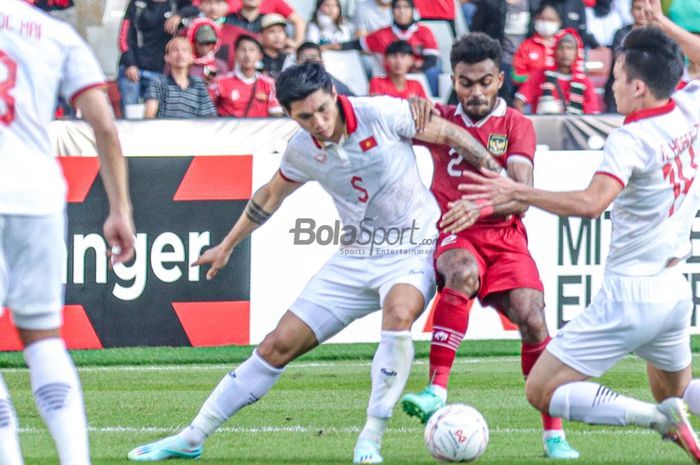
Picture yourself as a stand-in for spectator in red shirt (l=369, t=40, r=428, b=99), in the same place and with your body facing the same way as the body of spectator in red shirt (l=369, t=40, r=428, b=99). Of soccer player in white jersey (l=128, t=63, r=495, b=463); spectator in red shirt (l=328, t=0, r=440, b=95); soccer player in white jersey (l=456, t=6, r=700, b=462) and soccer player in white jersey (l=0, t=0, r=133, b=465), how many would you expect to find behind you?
1

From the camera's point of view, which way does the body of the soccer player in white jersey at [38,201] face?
away from the camera

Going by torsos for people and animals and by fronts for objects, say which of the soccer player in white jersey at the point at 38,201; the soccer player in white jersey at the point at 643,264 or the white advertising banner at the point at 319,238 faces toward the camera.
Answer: the white advertising banner

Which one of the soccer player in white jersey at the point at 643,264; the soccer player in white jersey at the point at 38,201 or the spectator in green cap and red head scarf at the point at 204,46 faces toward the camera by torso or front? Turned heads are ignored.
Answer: the spectator in green cap and red head scarf

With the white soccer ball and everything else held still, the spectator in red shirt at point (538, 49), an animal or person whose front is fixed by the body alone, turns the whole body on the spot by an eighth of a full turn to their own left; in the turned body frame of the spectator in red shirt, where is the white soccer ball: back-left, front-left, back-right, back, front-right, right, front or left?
front-right

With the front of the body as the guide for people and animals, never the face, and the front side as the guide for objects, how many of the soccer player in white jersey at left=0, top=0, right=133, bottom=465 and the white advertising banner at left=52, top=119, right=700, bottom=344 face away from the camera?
1

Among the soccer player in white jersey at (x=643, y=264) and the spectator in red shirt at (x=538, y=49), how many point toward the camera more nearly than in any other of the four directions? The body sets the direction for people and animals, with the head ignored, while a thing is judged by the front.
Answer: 1

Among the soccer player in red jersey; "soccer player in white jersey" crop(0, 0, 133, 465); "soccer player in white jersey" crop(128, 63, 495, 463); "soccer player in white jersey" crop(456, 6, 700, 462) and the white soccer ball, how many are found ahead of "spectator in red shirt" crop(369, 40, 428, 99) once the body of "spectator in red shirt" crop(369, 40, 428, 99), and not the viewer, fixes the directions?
5

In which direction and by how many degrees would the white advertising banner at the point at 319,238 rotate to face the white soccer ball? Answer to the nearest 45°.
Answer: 0° — it already faces it

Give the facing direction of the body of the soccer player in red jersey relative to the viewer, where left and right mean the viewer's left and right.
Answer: facing the viewer

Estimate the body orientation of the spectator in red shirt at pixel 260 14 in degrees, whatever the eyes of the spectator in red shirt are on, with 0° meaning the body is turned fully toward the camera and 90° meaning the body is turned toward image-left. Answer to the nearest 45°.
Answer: approximately 0°

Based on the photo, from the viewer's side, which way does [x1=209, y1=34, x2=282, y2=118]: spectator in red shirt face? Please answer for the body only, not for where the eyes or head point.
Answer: toward the camera

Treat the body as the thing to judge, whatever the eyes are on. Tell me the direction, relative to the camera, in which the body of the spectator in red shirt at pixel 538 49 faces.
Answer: toward the camera
